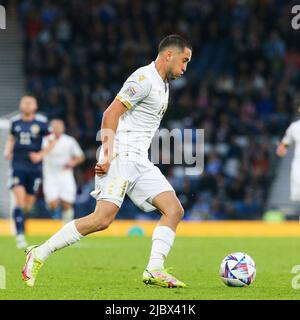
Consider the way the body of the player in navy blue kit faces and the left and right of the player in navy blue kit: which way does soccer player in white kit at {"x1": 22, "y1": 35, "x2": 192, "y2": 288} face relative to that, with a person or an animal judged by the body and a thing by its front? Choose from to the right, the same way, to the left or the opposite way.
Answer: to the left

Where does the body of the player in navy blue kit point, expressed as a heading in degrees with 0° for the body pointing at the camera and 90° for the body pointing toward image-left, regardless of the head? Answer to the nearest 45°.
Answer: approximately 0°

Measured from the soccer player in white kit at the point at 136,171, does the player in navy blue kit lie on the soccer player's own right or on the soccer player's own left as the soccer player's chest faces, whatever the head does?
on the soccer player's own left

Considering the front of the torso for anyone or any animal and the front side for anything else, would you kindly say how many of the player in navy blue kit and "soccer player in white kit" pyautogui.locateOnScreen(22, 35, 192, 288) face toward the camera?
1

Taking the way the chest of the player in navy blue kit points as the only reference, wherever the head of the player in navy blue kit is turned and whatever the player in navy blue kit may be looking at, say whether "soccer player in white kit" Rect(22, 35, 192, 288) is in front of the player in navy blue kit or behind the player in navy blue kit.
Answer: in front

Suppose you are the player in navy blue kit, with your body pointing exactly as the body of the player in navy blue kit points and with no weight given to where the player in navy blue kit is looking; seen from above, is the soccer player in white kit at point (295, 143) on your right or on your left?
on your left

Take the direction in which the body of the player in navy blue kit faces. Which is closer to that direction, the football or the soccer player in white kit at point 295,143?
the football

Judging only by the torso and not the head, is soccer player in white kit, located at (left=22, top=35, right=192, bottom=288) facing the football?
yes

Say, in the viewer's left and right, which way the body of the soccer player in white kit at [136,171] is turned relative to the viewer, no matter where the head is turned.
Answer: facing to the right of the viewer

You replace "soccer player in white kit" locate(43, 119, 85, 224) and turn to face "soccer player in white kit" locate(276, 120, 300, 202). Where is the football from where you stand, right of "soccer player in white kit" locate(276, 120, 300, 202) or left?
right

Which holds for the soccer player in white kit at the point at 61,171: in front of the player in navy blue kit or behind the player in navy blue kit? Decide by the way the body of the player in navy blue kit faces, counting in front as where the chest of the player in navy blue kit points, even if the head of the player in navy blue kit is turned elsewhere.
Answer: behind
